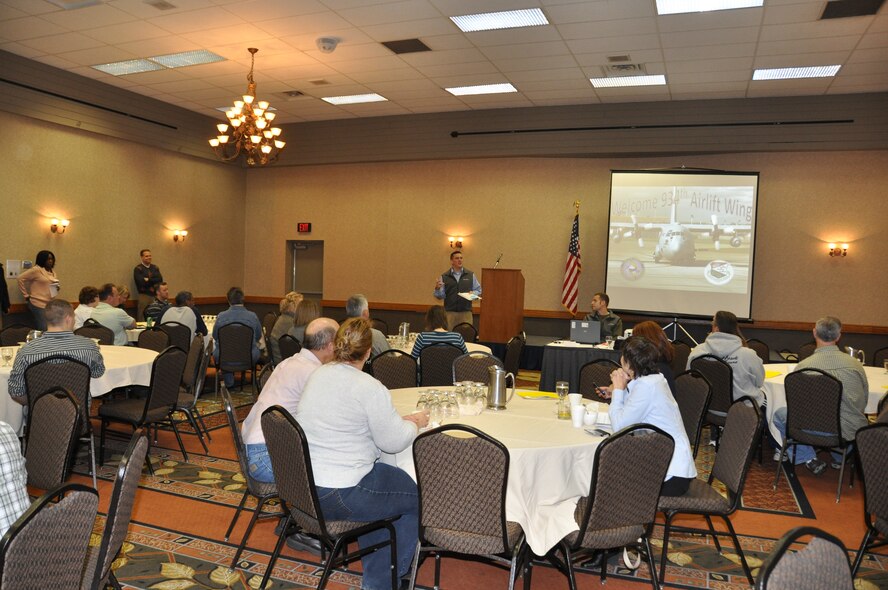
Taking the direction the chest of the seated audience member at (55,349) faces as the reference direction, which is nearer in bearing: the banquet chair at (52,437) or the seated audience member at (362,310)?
the seated audience member

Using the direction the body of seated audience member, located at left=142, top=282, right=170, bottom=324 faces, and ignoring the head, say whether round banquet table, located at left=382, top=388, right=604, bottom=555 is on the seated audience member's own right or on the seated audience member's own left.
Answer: on the seated audience member's own right

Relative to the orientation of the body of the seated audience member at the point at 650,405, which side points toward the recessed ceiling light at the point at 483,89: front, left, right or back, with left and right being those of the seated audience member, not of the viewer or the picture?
right

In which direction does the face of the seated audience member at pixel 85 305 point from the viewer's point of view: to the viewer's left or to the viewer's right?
to the viewer's right

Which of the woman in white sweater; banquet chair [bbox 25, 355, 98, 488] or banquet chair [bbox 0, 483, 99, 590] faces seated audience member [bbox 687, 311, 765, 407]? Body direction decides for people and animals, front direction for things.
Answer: the woman in white sweater

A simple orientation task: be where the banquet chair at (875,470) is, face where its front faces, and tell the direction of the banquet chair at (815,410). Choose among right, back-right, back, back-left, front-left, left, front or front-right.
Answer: front-left

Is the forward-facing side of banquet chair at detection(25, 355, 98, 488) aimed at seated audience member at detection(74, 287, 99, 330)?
yes

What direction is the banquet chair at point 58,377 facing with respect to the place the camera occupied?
facing away from the viewer

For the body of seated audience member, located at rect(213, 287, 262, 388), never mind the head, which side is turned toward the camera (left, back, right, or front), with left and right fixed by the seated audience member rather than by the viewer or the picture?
back
